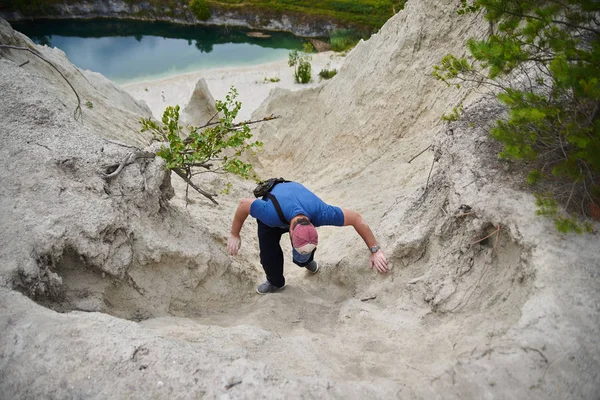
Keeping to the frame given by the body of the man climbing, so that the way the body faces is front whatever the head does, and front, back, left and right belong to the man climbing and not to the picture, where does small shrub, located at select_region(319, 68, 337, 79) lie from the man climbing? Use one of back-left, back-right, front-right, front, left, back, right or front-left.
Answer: back

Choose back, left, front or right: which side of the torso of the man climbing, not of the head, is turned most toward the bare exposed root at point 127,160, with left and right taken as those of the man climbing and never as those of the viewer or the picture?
right

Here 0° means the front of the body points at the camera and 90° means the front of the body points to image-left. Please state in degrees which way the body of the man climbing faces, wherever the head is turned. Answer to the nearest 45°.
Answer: approximately 0°

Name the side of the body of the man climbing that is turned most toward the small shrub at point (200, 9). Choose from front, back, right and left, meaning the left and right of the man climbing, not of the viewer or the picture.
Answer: back

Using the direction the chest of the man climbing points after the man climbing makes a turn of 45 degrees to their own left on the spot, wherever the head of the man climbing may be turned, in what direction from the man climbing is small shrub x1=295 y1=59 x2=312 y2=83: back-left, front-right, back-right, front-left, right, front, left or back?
back-left
